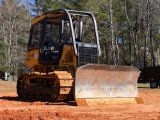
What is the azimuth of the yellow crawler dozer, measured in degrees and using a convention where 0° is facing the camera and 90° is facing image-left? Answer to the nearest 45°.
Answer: approximately 315°
